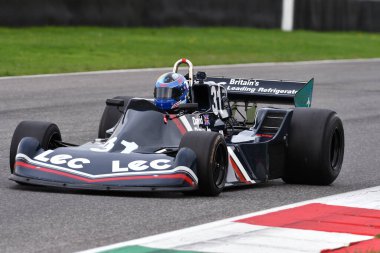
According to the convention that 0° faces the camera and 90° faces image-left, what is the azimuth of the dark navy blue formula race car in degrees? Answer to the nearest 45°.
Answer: approximately 45°
